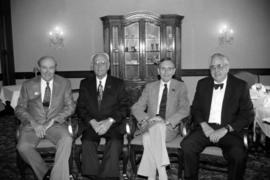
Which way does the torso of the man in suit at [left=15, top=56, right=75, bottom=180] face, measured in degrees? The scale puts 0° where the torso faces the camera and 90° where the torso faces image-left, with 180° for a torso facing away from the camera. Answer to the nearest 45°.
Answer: approximately 0°

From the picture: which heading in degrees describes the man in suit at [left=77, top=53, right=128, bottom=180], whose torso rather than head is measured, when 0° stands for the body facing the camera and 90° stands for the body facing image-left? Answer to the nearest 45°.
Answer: approximately 0°

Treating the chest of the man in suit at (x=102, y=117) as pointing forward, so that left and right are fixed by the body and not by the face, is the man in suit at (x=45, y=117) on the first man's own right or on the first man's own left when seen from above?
on the first man's own right

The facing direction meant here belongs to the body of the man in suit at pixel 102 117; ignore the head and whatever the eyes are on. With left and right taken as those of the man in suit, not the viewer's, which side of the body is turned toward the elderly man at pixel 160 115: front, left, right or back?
left

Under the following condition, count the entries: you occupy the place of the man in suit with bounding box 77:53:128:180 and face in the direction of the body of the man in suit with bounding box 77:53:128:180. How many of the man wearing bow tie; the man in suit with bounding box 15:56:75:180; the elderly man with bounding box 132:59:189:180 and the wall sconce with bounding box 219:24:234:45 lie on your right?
1

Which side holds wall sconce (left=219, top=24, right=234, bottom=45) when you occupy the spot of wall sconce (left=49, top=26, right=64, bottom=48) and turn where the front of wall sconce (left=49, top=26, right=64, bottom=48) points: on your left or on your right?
on your left

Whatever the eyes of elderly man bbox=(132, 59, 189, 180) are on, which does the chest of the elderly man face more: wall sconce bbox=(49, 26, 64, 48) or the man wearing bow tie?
the man wearing bow tie
